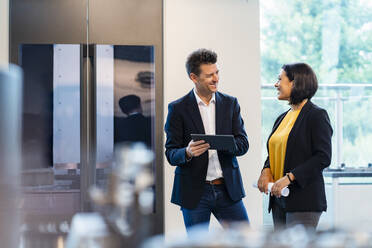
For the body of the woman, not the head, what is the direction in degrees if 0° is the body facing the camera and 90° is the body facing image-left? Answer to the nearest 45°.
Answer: approximately 45°

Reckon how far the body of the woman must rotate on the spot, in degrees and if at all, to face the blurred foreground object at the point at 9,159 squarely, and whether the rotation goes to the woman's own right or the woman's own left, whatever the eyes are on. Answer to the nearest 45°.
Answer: approximately 45° to the woman's own left

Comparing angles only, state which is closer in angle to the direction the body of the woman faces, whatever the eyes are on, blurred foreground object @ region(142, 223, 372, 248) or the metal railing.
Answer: the blurred foreground object

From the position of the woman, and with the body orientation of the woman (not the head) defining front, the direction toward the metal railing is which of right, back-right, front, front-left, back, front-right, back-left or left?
back-right

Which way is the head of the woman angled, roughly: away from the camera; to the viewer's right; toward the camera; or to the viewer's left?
to the viewer's left

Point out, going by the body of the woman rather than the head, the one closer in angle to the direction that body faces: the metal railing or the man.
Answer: the man

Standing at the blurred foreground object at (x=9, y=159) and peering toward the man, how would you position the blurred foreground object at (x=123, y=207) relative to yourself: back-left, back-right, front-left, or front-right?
front-right

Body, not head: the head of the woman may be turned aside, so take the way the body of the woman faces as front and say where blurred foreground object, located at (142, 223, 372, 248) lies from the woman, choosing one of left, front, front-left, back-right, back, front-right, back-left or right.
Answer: front-left

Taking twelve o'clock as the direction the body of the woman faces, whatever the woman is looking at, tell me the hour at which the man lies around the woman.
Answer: The man is roughly at 2 o'clock from the woman.

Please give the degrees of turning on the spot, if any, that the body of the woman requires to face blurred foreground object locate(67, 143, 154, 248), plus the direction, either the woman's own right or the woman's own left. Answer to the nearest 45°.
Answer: approximately 45° to the woman's own left
